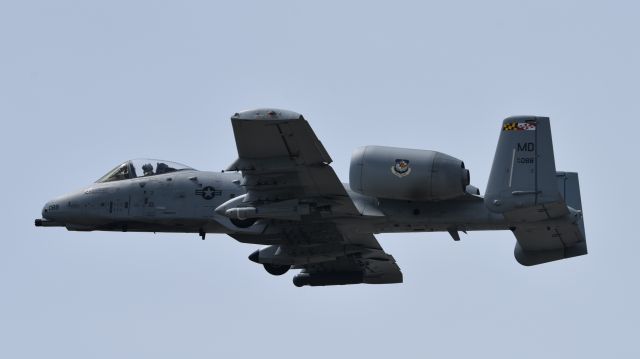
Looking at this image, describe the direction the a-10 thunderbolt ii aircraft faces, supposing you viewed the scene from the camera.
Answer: facing to the left of the viewer
